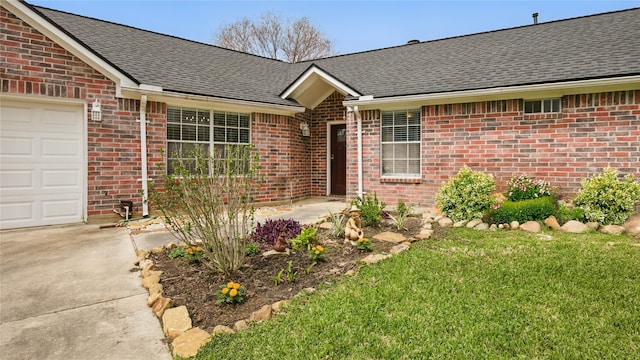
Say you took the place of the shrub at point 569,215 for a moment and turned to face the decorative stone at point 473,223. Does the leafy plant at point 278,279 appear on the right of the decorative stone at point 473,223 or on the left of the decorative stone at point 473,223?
left

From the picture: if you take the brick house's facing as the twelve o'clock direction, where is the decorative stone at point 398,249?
The decorative stone is roughly at 11 o'clock from the brick house.

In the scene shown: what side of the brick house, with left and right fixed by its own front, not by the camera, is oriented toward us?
front

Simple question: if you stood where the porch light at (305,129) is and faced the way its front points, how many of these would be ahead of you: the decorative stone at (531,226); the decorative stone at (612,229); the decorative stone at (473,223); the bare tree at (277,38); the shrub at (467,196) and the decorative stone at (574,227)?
5

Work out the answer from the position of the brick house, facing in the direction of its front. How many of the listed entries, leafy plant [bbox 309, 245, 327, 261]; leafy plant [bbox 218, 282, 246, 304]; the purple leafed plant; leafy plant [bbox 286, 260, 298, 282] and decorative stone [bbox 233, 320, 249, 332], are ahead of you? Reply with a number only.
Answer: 5

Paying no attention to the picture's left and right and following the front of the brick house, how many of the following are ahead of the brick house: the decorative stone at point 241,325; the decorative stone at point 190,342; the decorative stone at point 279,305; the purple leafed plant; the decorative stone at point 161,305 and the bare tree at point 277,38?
5

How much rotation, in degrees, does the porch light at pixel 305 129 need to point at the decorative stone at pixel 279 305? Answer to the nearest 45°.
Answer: approximately 45° to its right

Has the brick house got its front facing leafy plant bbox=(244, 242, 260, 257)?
yes

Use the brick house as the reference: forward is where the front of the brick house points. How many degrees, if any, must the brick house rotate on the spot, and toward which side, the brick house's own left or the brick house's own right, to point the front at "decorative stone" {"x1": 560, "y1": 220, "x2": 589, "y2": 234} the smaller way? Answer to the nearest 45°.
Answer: approximately 45° to the brick house's own left

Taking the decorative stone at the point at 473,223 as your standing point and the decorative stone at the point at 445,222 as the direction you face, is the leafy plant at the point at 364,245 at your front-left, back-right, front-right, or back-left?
front-left

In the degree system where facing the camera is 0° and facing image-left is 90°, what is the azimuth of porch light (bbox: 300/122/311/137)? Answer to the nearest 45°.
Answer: approximately 315°

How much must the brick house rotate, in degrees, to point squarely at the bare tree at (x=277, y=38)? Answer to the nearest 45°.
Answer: approximately 180°

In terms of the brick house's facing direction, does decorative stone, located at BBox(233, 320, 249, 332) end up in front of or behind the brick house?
in front

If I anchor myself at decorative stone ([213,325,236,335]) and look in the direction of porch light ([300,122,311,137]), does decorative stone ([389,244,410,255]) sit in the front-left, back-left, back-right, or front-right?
front-right

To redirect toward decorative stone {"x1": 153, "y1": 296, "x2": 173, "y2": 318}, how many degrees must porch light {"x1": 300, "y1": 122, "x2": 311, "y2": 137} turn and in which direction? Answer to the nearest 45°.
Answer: approximately 45° to its right

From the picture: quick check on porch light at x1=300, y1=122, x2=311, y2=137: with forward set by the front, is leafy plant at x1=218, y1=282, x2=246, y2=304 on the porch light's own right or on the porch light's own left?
on the porch light's own right

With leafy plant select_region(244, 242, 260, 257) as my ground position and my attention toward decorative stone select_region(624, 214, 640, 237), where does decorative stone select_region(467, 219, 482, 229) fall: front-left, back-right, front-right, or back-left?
front-left

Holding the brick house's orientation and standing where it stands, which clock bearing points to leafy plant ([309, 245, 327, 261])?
The leafy plant is roughly at 12 o'clock from the brick house.
